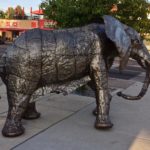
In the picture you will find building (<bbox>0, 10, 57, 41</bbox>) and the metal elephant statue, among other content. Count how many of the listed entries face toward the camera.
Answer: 1

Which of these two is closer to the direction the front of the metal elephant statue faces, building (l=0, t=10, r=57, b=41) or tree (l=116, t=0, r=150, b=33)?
the tree

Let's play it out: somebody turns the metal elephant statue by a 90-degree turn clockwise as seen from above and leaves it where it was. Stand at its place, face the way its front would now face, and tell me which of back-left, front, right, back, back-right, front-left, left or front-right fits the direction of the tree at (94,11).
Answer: back

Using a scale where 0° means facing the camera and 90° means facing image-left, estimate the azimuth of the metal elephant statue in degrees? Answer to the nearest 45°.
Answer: approximately 270°

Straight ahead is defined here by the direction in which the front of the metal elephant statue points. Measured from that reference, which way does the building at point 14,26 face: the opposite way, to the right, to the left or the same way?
to the right

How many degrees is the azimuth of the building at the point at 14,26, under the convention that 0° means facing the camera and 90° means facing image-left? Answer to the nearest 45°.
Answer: approximately 0°

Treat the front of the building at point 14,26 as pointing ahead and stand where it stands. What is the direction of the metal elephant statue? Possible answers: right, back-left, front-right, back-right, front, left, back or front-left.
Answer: front
